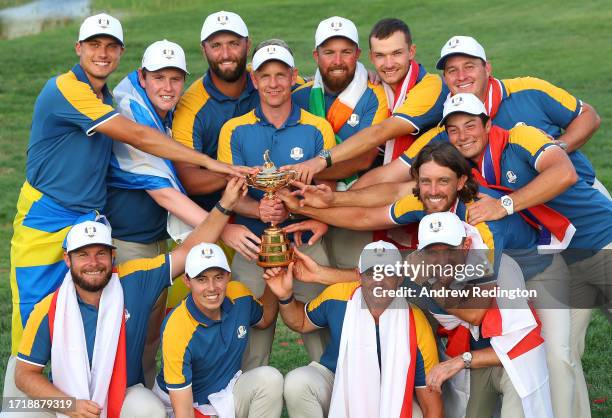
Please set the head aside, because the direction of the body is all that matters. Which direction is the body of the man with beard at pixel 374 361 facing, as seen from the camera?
toward the camera

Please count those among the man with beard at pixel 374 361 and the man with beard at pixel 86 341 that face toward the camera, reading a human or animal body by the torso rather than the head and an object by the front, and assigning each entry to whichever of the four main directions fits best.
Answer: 2

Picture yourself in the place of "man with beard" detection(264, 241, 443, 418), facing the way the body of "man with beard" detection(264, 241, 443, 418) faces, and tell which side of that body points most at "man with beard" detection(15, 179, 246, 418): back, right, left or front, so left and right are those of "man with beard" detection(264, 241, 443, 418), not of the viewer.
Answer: right

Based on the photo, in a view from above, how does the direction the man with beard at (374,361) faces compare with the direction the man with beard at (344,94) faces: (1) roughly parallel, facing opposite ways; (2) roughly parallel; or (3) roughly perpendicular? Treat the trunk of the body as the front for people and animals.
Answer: roughly parallel

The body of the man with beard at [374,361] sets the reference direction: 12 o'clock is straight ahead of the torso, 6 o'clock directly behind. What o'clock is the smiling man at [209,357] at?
The smiling man is roughly at 3 o'clock from the man with beard.

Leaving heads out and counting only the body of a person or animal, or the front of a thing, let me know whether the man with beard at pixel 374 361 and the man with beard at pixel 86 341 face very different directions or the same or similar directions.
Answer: same or similar directions

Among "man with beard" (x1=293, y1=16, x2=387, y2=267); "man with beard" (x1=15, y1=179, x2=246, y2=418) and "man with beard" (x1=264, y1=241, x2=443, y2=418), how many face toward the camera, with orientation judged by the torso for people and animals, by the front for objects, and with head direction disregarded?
3

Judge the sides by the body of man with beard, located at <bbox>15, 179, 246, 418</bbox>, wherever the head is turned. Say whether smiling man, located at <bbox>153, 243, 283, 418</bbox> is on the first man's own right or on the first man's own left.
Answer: on the first man's own left

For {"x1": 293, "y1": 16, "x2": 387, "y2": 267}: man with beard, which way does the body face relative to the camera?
toward the camera
